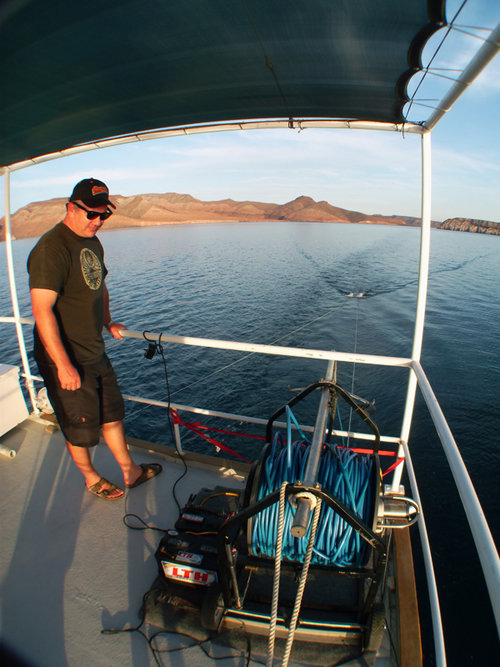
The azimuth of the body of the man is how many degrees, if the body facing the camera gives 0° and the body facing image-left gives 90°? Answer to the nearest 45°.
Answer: approximately 315°

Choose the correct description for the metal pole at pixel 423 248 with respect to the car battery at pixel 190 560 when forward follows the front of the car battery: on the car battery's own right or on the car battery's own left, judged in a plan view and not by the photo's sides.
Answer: on the car battery's own left

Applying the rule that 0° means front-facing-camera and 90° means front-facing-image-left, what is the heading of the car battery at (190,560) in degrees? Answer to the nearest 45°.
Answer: approximately 0°

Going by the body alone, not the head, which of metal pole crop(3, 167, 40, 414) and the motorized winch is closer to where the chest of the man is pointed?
the motorized winch

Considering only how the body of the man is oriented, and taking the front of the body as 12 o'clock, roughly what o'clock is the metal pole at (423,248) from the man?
The metal pole is roughly at 11 o'clock from the man.

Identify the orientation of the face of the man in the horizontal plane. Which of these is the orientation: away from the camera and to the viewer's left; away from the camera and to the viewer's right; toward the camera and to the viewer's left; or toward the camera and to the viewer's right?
toward the camera and to the viewer's right
